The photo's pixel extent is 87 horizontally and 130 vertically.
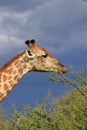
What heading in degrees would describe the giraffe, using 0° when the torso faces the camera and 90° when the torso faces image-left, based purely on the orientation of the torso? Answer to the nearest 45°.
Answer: approximately 270°
